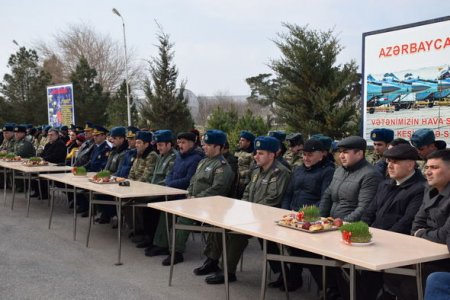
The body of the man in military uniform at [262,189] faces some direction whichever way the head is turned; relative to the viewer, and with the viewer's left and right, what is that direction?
facing the viewer and to the left of the viewer

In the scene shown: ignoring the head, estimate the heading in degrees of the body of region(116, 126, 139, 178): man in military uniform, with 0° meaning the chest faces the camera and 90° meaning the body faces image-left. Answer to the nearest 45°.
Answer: approximately 45°

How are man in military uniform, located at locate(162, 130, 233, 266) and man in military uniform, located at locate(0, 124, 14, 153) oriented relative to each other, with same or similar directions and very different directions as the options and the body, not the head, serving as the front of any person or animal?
same or similar directions

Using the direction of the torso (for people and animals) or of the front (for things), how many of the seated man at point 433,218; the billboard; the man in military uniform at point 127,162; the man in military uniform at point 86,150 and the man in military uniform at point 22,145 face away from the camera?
0

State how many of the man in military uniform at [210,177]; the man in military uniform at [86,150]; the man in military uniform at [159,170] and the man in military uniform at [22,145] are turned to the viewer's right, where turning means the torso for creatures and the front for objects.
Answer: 0

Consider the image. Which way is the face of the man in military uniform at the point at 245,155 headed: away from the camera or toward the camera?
toward the camera

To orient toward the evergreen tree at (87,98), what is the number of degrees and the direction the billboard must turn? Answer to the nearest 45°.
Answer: approximately 90° to its right

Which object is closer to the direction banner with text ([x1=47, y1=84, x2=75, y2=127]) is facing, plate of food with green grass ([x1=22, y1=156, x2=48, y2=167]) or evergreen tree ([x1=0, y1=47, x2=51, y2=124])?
the plate of food with green grass

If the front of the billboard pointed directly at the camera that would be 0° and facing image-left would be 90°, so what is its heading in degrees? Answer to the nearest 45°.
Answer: approximately 45°

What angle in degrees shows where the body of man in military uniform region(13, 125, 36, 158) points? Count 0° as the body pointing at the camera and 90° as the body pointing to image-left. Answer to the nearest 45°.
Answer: approximately 45°

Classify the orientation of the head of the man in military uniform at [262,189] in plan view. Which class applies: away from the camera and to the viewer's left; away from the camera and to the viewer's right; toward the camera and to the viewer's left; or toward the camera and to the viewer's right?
toward the camera and to the viewer's left

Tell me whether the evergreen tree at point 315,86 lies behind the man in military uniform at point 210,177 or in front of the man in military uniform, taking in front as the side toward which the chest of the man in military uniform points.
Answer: behind

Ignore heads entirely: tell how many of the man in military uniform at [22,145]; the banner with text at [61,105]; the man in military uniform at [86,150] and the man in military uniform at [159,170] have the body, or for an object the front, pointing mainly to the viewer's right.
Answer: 0

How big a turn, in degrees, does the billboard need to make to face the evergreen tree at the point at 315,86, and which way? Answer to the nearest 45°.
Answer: approximately 90° to its right

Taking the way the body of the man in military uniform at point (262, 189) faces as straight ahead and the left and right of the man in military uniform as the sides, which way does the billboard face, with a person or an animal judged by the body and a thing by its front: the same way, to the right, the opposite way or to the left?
the same way

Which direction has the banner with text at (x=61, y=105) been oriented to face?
toward the camera

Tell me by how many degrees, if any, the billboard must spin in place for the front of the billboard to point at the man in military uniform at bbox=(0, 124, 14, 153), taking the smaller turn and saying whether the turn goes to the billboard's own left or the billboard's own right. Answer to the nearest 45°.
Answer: approximately 45° to the billboard's own right

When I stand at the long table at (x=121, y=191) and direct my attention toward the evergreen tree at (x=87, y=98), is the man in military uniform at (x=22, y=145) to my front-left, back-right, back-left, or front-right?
front-left
